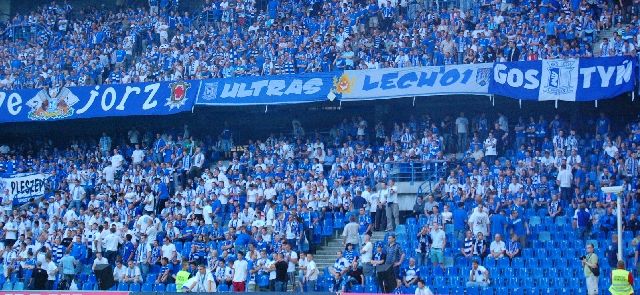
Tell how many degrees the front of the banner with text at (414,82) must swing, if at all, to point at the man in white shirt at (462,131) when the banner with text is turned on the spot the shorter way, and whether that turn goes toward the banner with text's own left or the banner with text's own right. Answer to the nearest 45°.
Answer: approximately 135° to the banner with text's own left

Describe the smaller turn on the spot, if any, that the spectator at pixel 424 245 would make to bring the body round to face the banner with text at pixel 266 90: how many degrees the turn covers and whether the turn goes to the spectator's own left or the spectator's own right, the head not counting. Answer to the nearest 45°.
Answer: approximately 135° to the spectator's own right

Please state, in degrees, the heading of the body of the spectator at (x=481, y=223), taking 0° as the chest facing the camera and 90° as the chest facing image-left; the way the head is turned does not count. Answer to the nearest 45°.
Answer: approximately 0°

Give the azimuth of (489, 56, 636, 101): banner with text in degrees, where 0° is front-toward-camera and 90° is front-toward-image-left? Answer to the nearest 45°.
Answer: approximately 0°

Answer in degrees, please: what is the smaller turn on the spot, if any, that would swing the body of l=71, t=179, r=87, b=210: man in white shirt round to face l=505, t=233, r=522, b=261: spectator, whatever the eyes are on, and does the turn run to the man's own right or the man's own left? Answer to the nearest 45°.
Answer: approximately 45° to the man's own left

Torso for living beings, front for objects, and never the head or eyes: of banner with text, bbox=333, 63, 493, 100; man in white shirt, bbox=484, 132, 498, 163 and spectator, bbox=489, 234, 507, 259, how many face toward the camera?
3

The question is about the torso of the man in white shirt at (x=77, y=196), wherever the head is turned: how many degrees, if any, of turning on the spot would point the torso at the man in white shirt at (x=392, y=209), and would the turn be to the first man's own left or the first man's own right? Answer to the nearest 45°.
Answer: approximately 45° to the first man's own left

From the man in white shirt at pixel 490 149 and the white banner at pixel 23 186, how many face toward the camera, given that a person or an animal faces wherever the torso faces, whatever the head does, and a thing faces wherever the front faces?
2
